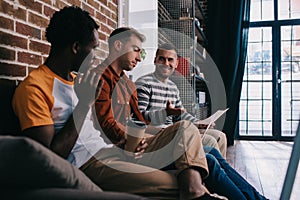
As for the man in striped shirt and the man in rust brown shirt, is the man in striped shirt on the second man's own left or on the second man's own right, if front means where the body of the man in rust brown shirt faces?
on the second man's own left

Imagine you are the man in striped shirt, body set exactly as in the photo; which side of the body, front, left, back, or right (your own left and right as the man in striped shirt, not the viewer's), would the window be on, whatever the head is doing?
left

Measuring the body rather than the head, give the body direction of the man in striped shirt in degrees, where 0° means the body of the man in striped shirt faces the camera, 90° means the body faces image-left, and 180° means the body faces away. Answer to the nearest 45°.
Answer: approximately 315°

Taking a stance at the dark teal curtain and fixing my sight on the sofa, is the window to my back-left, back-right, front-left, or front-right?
back-left

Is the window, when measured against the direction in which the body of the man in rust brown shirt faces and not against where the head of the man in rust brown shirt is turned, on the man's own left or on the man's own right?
on the man's own left

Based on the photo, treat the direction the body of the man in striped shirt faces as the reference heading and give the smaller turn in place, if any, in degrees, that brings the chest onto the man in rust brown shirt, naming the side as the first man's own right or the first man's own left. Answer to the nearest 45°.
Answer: approximately 45° to the first man's own right
